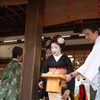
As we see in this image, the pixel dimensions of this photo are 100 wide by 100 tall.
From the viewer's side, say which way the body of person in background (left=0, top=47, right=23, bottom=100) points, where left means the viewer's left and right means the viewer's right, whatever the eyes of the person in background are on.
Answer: facing away from the viewer and to the right of the viewer
